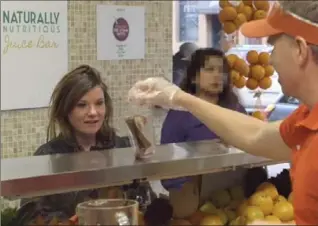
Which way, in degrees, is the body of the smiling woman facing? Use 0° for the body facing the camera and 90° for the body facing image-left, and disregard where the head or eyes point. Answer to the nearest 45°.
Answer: approximately 315°

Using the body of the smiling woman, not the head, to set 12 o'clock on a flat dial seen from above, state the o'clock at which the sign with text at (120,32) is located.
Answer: The sign with text is roughly at 8 o'clock from the smiling woman.

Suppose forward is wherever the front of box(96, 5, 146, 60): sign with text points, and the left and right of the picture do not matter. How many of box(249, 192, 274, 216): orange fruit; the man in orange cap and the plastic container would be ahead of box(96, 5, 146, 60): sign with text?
3

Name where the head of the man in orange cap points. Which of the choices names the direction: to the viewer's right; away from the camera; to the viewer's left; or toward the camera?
to the viewer's left

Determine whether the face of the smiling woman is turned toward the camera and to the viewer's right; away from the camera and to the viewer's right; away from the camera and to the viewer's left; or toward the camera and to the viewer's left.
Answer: toward the camera and to the viewer's right

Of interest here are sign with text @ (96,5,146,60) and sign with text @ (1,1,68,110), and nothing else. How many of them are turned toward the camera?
2
